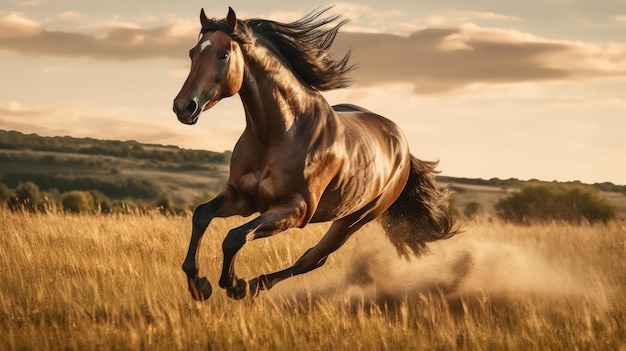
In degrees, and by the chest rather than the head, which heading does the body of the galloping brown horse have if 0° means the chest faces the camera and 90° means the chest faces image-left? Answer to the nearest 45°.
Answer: approximately 45°

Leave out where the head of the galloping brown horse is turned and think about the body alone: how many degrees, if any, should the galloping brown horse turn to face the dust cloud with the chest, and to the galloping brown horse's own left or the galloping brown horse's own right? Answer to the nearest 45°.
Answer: approximately 180°

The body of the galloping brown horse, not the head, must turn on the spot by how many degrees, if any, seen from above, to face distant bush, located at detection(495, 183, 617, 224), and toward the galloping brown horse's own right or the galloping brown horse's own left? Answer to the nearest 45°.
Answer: approximately 180°
